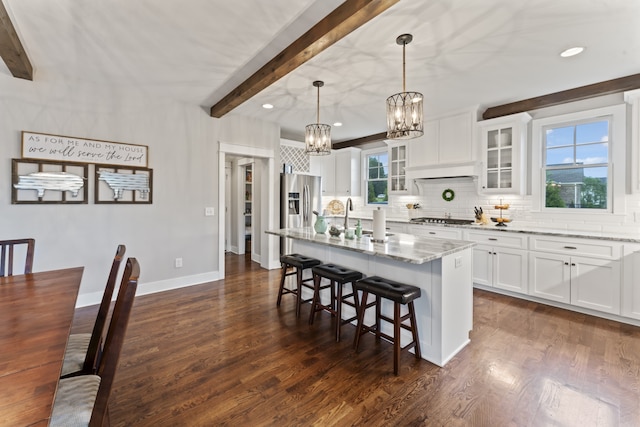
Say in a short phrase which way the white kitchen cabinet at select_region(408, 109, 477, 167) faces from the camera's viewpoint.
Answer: facing the viewer and to the left of the viewer

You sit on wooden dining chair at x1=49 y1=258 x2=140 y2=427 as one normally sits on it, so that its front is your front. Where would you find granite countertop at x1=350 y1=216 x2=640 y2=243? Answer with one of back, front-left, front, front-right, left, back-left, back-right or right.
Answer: back

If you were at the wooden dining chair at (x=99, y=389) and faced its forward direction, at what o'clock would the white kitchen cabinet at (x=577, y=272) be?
The white kitchen cabinet is roughly at 6 o'clock from the wooden dining chair.

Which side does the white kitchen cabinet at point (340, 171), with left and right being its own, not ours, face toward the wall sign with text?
front

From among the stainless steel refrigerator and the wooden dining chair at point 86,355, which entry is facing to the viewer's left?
the wooden dining chair

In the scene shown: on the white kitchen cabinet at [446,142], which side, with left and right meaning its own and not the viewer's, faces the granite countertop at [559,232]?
left

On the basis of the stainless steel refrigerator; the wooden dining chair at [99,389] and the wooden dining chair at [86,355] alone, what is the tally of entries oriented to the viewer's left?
2

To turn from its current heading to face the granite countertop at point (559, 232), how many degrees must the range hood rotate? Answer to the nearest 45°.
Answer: approximately 90° to its left

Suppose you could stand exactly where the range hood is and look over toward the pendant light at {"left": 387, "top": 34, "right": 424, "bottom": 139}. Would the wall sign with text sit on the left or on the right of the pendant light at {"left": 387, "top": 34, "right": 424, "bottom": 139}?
right

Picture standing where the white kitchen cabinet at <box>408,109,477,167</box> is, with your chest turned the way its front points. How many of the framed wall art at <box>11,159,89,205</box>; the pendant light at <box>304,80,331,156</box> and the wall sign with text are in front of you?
3

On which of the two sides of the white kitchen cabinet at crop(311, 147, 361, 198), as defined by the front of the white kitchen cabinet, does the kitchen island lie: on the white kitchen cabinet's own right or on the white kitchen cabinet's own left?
on the white kitchen cabinet's own left

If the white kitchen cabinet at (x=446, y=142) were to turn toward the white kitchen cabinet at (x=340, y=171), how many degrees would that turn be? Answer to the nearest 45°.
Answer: approximately 90° to its right

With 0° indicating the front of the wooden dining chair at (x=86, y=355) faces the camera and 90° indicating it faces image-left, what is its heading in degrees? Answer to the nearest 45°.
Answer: approximately 90°

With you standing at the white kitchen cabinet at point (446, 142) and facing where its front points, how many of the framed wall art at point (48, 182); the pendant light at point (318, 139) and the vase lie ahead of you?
3

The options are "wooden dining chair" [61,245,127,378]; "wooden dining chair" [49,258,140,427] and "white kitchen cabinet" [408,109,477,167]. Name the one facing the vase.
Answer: the white kitchen cabinet

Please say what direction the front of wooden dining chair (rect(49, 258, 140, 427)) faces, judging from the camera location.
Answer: facing to the left of the viewer
